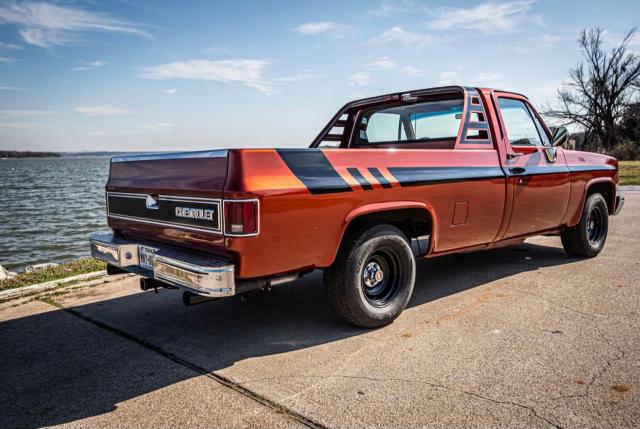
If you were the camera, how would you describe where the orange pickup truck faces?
facing away from the viewer and to the right of the viewer
